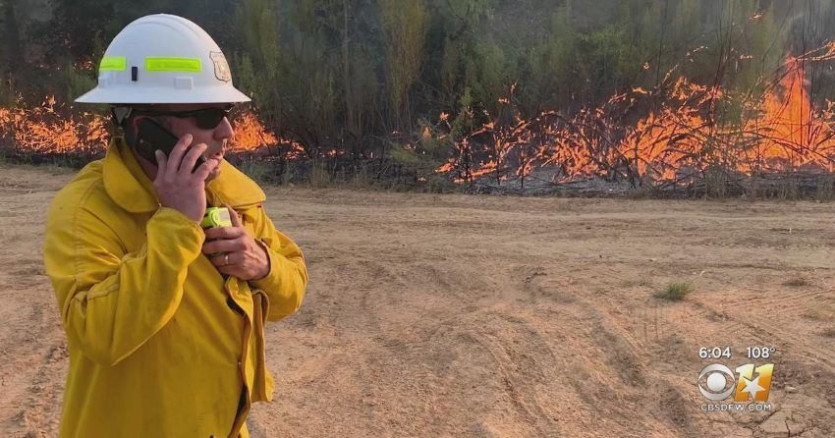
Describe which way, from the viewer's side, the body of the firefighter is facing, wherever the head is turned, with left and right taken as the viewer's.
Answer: facing the viewer and to the right of the viewer
